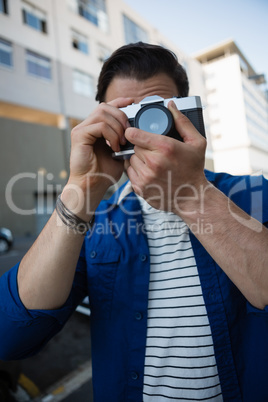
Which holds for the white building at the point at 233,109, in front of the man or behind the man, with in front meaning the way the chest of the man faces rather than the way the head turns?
behind

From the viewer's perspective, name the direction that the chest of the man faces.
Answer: toward the camera
